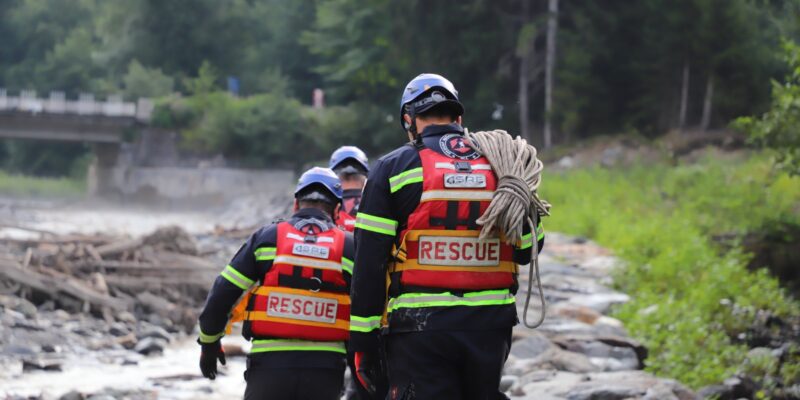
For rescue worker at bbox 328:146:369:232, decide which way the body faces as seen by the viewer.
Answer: away from the camera

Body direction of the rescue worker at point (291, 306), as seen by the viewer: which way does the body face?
away from the camera

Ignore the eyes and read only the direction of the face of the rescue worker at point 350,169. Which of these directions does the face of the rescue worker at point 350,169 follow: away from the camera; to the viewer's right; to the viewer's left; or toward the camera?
away from the camera

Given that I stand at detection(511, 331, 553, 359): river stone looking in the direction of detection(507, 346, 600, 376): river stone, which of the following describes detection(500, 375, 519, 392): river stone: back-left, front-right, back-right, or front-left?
front-right

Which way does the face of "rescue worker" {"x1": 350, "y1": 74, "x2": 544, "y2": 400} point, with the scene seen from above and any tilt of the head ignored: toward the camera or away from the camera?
away from the camera

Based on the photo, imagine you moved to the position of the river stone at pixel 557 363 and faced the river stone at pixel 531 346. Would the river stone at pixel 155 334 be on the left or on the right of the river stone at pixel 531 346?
left

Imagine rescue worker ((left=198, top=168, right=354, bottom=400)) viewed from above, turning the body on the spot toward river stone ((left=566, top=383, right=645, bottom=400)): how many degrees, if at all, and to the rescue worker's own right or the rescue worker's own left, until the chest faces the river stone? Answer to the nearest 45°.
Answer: approximately 45° to the rescue worker's own right

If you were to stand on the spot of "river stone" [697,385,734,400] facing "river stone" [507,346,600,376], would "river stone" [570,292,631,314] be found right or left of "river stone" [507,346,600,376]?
right

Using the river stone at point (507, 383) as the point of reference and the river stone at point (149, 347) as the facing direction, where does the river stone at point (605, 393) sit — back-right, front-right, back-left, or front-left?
back-left

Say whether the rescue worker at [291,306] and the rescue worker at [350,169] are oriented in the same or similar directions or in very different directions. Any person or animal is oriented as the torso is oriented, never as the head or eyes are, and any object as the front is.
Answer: same or similar directions

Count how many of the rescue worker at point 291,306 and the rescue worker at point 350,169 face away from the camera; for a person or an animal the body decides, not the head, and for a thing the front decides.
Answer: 2

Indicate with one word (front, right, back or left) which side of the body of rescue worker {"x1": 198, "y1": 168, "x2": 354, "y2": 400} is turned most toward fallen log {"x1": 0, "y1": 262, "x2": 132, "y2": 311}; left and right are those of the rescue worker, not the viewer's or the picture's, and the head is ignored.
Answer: front

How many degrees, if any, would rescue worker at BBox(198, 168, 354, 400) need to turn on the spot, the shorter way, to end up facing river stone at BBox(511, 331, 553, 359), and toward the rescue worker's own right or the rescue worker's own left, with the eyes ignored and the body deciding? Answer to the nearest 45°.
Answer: approximately 45° to the rescue worker's own right

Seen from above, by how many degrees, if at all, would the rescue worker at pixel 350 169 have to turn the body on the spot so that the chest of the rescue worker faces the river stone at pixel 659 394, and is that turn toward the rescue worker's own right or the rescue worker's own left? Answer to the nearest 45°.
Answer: approximately 90° to the rescue worker's own right

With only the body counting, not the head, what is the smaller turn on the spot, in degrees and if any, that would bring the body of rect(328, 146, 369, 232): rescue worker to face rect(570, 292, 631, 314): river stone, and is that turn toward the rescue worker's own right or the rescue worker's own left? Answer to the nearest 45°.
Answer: approximately 45° to the rescue worker's own right
